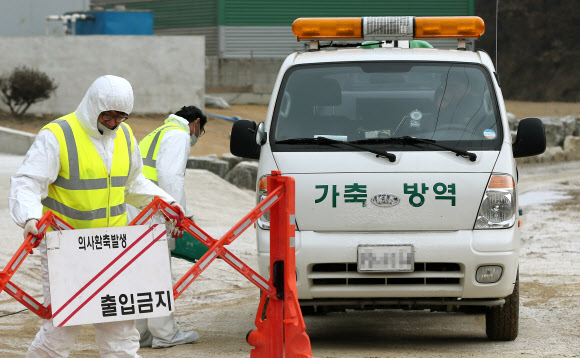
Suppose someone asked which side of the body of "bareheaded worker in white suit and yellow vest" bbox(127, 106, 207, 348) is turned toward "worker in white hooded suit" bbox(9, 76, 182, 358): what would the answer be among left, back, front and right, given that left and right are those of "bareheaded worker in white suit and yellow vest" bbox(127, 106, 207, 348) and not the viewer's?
right

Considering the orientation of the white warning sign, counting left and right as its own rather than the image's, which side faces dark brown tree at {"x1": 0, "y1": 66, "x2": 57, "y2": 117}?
back

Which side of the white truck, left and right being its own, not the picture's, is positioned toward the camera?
front

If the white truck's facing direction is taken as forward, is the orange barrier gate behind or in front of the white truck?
in front

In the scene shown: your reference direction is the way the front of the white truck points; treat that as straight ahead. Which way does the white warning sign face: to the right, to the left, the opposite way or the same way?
the same way

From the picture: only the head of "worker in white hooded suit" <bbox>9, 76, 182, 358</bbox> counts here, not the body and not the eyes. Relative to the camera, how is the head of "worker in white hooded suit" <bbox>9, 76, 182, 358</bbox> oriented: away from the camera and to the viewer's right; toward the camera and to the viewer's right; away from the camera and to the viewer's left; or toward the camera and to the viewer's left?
toward the camera and to the viewer's right

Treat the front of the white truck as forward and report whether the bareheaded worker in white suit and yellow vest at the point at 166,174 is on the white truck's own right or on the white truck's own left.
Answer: on the white truck's own right

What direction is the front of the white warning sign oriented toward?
toward the camera

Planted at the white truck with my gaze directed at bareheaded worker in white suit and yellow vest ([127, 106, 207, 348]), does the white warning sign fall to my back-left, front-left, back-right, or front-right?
front-left
